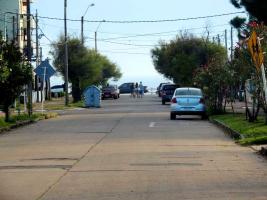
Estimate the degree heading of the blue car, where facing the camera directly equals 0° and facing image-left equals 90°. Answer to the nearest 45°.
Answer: approximately 180°

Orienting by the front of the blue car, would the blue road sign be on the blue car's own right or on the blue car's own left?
on the blue car's own left

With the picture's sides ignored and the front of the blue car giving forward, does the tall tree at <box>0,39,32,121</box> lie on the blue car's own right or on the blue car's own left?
on the blue car's own left

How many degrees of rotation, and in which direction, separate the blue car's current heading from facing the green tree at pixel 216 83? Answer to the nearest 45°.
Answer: approximately 45° to its right
